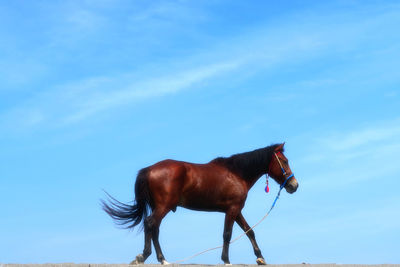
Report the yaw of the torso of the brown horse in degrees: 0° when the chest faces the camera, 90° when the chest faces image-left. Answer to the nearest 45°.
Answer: approximately 270°
